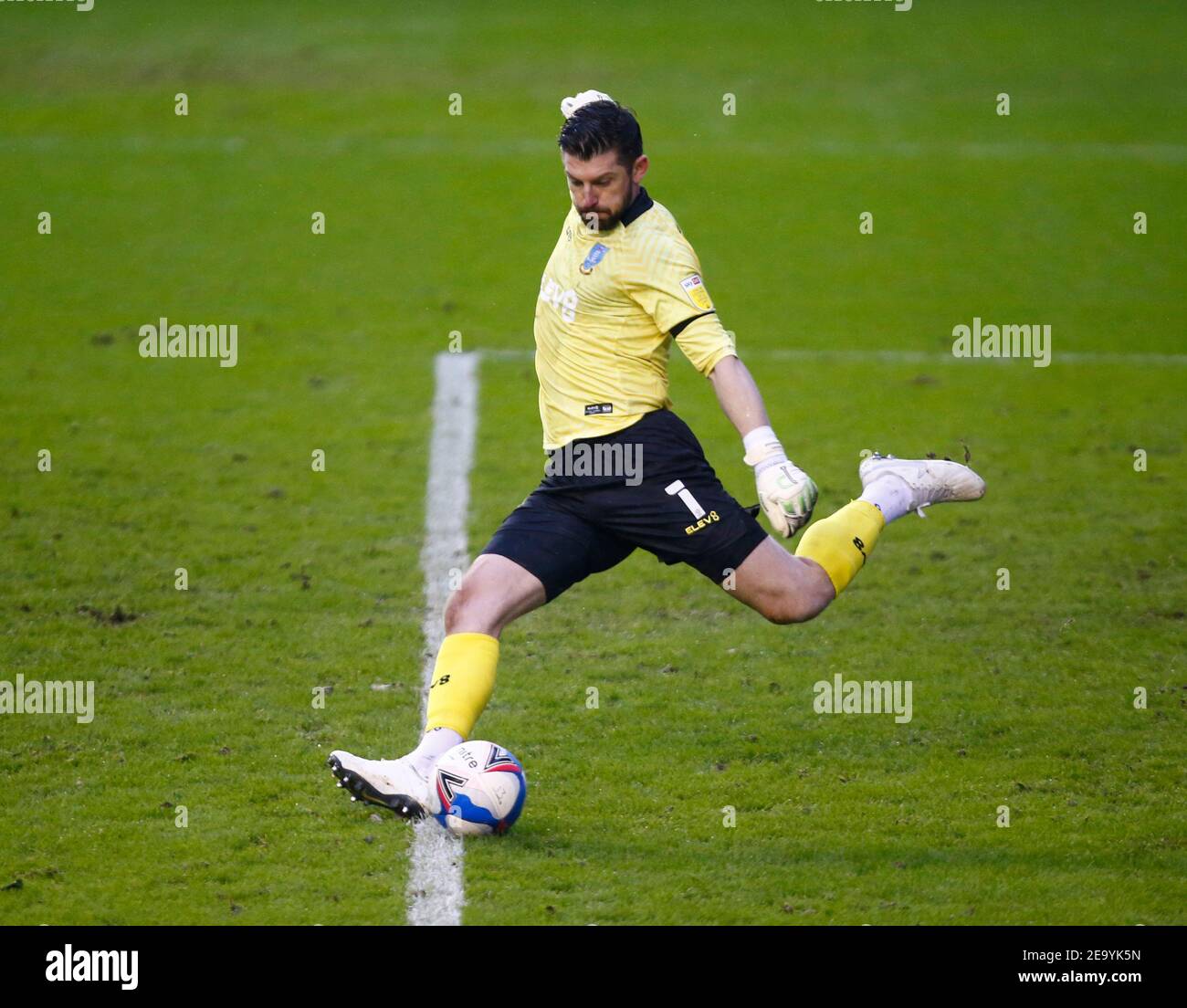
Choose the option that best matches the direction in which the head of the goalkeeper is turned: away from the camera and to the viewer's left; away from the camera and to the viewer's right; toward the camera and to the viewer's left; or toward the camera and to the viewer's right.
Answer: toward the camera and to the viewer's left

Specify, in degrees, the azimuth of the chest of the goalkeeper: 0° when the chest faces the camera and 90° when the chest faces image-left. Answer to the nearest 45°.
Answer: approximately 45°
